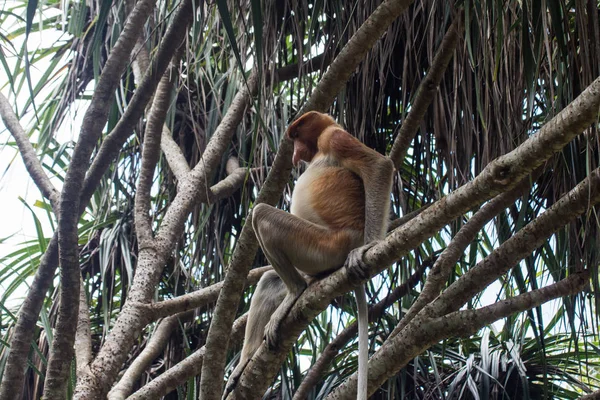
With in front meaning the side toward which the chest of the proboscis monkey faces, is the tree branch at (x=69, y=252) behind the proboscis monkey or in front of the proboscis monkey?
in front

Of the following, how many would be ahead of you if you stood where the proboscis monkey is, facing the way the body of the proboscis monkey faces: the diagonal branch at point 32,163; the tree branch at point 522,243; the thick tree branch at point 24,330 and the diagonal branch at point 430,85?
2

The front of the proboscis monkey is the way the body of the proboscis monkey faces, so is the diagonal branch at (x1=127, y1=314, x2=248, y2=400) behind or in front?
in front

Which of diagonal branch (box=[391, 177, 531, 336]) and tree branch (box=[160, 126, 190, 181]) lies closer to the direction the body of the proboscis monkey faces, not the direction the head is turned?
the tree branch

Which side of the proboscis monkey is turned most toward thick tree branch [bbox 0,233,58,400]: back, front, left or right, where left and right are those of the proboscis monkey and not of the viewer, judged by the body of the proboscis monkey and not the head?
front

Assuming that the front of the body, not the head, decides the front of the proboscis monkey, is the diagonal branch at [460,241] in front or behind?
behind

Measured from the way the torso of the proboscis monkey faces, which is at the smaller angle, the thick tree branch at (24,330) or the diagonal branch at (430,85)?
the thick tree branch

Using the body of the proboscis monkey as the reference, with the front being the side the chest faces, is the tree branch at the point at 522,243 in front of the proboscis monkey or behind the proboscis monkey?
behind

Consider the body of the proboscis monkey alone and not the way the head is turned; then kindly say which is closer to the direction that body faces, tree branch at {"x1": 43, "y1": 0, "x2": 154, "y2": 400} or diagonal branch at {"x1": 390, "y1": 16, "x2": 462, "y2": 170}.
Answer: the tree branch

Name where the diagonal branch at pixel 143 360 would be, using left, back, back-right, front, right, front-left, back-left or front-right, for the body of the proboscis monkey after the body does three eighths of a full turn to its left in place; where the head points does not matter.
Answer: back

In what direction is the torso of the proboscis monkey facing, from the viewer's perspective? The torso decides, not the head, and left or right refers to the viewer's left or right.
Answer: facing to the left of the viewer

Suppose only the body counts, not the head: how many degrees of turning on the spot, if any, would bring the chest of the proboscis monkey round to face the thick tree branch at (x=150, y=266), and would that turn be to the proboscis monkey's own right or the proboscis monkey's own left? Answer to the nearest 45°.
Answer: approximately 45° to the proboscis monkey's own right
